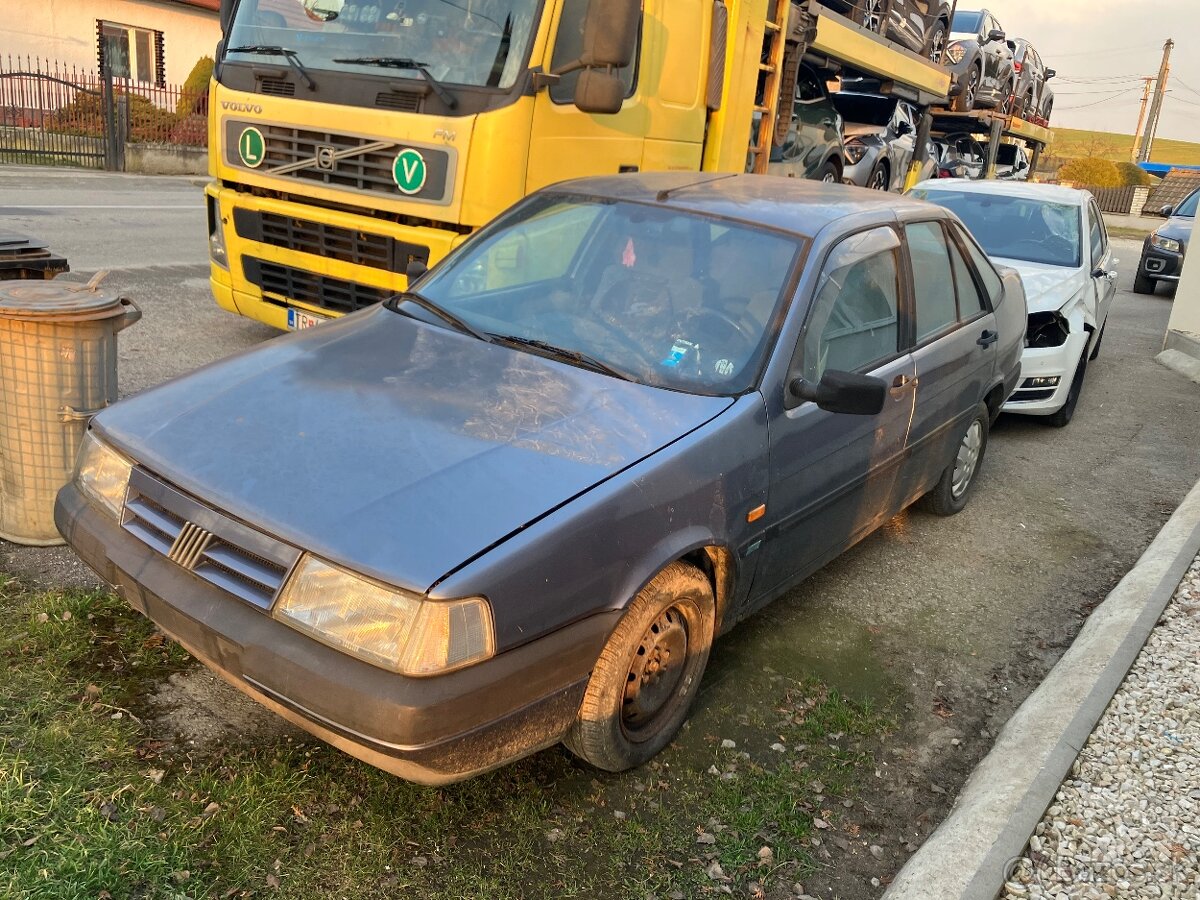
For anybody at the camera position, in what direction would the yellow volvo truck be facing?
facing the viewer and to the left of the viewer

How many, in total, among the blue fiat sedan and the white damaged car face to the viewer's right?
0

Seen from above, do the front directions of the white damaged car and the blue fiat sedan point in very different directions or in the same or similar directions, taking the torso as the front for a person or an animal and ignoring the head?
same or similar directions

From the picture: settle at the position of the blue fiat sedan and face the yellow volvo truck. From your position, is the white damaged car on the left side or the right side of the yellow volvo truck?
right

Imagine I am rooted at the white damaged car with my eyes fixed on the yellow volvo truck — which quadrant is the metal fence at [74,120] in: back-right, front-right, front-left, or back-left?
front-right

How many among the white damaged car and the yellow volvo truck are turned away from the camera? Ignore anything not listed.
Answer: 0

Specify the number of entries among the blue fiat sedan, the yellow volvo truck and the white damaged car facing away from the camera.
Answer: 0

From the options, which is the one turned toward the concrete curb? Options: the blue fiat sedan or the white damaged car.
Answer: the white damaged car

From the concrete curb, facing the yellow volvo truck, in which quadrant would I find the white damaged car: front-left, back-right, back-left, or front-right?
front-right

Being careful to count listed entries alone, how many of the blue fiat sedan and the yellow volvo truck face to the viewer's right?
0

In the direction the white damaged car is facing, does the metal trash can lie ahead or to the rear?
ahead

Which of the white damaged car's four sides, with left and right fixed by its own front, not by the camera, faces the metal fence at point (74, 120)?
right

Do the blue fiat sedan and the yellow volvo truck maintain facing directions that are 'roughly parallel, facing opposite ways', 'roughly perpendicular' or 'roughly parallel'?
roughly parallel

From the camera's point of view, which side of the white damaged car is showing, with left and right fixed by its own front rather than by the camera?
front

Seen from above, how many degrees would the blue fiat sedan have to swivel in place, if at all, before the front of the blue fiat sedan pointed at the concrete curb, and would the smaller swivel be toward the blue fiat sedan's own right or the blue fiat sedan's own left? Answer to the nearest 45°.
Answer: approximately 135° to the blue fiat sedan's own left

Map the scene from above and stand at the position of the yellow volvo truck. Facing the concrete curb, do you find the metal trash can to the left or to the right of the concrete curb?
right

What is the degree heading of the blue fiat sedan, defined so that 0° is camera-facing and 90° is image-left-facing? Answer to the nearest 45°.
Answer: approximately 45°

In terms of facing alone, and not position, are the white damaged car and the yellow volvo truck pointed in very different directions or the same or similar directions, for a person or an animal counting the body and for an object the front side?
same or similar directions

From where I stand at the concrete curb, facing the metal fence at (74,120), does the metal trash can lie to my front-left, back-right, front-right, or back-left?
front-left
